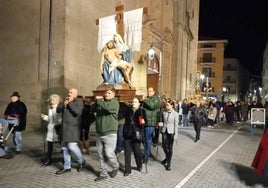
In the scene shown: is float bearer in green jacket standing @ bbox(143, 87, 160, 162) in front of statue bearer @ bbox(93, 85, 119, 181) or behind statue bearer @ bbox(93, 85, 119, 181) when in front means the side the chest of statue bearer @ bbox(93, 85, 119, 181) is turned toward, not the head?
behind

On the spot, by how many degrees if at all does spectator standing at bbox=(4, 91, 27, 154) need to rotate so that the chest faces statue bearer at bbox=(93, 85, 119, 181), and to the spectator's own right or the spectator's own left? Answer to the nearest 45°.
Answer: approximately 90° to the spectator's own left

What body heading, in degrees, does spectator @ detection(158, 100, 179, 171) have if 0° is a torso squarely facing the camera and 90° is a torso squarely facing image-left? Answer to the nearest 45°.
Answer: approximately 45°

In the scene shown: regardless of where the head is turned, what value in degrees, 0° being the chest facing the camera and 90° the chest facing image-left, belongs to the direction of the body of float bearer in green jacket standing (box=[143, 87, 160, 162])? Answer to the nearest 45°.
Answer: approximately 45°

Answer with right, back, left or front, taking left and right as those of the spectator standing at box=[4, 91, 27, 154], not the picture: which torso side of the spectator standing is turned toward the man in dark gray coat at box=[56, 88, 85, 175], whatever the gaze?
left
